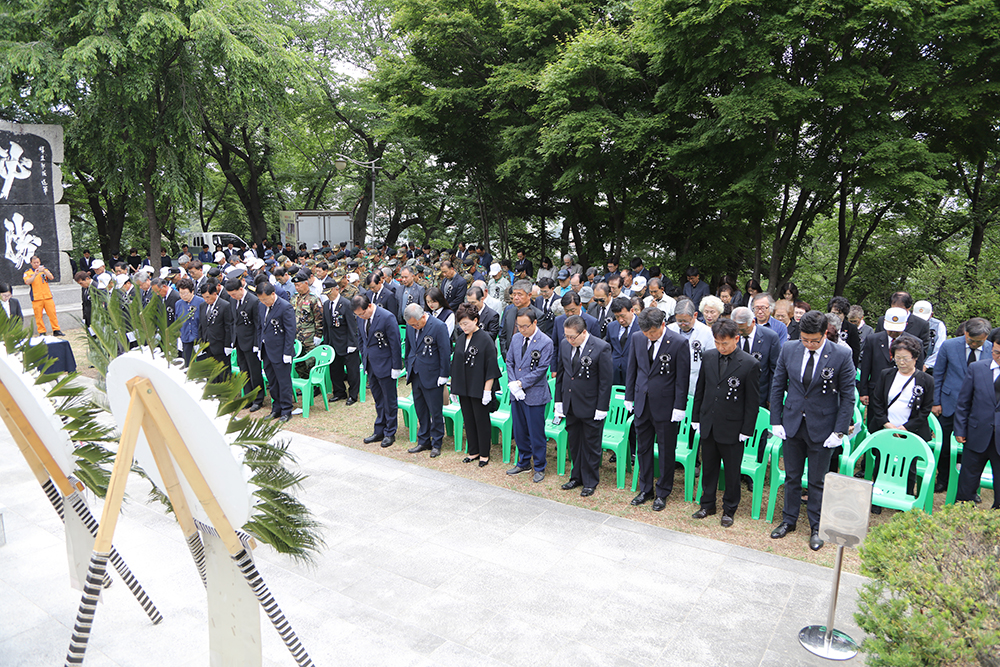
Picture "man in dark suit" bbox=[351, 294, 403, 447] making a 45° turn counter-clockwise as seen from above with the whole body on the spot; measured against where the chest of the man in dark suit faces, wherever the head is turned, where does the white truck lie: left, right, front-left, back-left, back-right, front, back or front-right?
back

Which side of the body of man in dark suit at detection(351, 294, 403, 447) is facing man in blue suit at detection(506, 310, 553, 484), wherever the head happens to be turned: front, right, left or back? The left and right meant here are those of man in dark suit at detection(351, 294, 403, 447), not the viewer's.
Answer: left

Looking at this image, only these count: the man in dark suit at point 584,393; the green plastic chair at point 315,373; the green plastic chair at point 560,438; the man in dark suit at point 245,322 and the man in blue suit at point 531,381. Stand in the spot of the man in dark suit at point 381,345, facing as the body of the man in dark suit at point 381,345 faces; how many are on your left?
3

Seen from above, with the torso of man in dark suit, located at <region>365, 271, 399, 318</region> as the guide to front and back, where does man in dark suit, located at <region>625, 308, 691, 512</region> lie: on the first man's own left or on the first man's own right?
on the first man's own left

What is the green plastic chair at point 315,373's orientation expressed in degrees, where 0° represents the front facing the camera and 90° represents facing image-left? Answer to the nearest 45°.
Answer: approximately 45°

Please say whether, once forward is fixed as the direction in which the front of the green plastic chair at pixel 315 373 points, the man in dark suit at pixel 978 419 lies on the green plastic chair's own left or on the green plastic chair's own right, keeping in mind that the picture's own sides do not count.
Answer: on the green plastic chair's own left

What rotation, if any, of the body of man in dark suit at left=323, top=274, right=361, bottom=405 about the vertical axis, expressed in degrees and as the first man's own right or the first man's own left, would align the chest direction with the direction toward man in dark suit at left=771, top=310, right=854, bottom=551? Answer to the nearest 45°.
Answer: approximately 90° to the first man's own left
